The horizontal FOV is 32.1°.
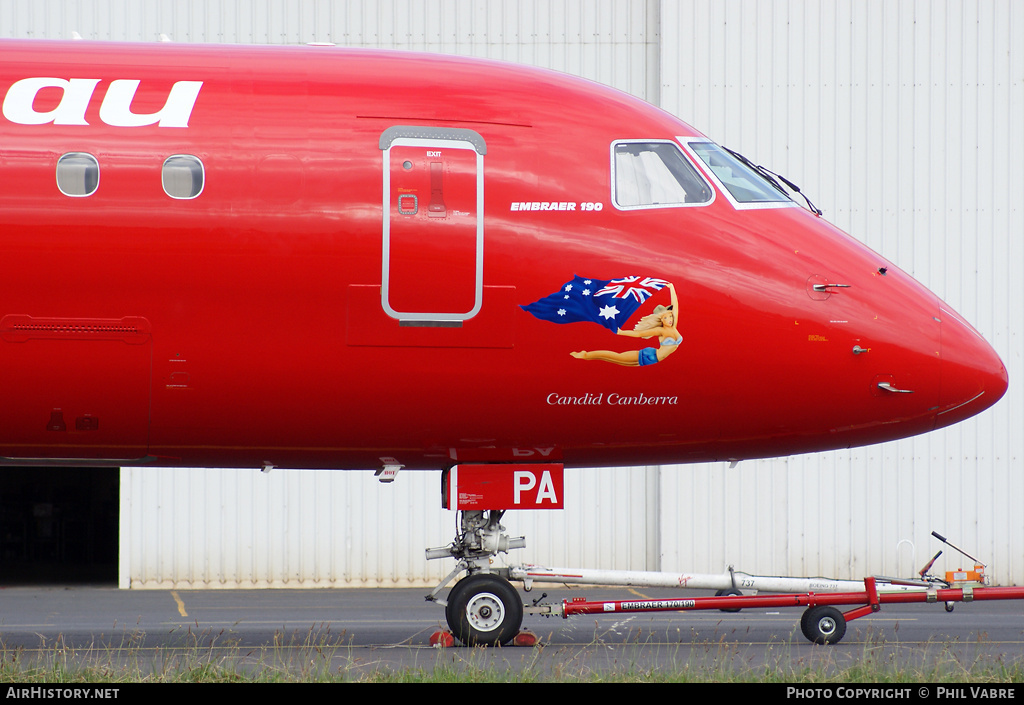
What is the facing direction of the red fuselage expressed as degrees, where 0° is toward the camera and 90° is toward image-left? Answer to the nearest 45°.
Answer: approximately 270°
